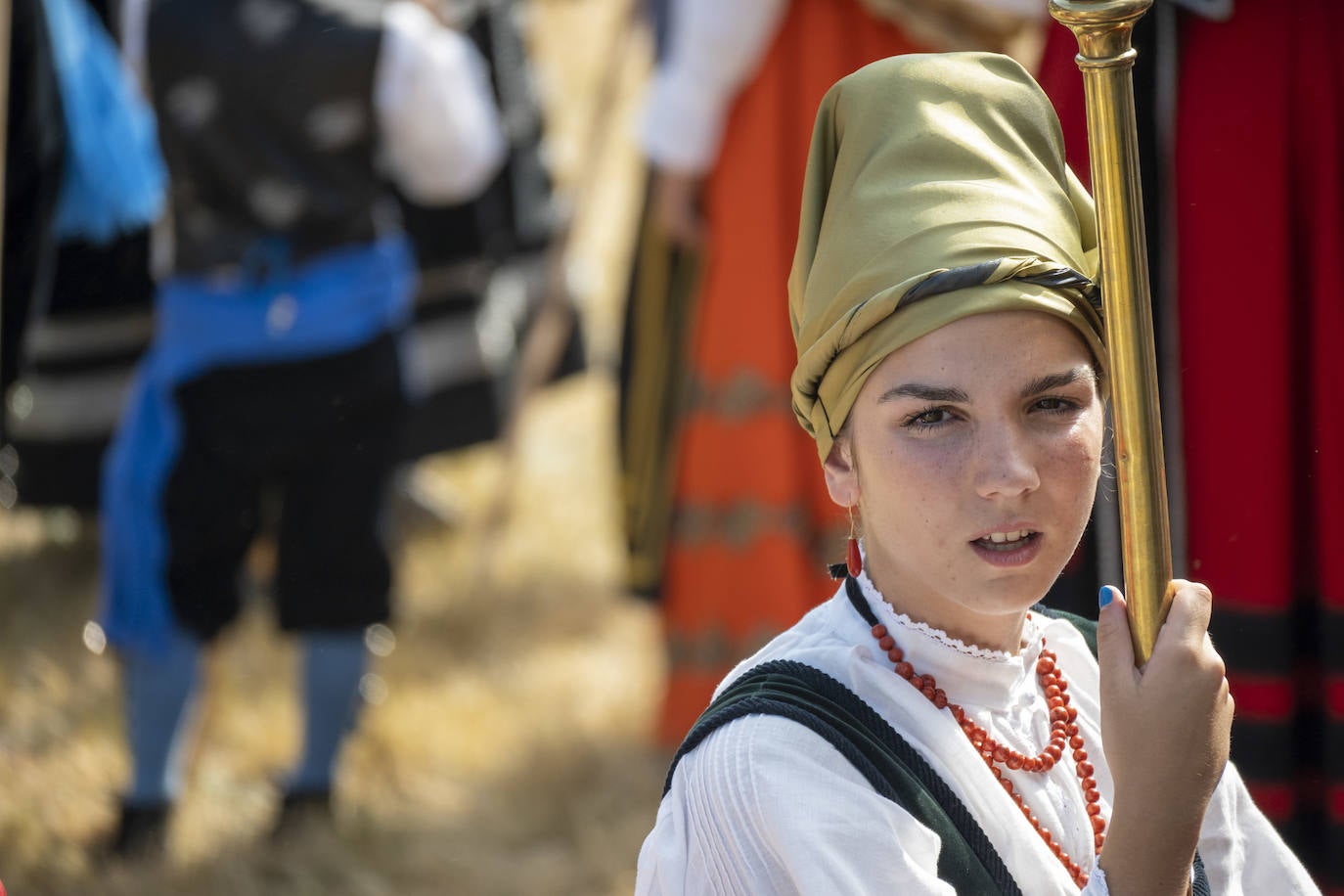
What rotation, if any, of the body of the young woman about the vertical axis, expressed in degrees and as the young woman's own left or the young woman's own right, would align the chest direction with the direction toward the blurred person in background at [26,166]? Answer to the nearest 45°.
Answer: approximately 180°

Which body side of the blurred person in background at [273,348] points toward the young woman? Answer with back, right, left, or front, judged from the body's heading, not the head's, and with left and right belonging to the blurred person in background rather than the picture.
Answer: back

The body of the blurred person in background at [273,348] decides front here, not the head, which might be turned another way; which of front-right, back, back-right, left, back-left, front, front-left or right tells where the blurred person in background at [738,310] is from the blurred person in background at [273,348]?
right

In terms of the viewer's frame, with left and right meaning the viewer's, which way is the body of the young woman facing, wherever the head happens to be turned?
facing the viewer and to the right of the viewer

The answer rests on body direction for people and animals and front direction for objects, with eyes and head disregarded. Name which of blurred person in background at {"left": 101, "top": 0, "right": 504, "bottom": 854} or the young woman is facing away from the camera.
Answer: the blurred person in background

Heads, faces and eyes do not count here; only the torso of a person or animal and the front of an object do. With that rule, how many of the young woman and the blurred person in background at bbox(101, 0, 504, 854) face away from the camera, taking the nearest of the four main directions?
1

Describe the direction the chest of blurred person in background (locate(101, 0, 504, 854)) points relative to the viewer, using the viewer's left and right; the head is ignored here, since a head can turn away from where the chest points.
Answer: facing away from the viewer

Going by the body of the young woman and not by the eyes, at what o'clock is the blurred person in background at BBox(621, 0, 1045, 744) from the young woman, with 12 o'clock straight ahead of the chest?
The blurred person in background is roughly at 7 o'clock from the young woman.

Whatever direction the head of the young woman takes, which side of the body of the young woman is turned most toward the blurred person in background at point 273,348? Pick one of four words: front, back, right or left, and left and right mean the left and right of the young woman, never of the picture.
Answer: back

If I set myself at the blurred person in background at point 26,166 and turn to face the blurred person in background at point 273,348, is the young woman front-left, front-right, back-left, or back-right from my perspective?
front-right

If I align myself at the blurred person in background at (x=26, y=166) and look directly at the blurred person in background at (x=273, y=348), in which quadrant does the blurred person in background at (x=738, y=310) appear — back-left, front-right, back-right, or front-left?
front-left
